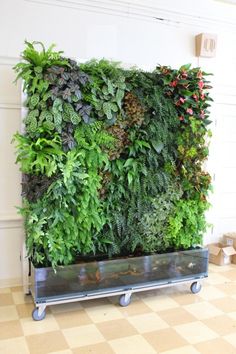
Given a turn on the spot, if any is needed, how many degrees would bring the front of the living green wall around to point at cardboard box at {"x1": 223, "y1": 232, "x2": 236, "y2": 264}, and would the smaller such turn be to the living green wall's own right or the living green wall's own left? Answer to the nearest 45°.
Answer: approximately 90° to the living green wall's own left

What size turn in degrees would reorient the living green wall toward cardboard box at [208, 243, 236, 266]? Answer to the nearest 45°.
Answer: approximately 90° to its left

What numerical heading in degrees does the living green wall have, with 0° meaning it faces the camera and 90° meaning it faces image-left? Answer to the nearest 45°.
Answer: approximately 315°
